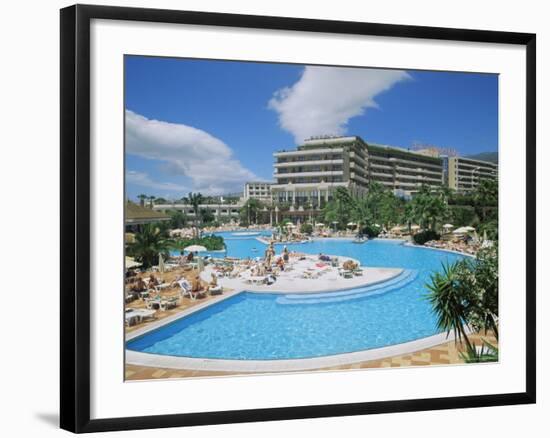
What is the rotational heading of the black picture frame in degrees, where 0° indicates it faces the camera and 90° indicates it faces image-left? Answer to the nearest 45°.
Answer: approximately 315°
